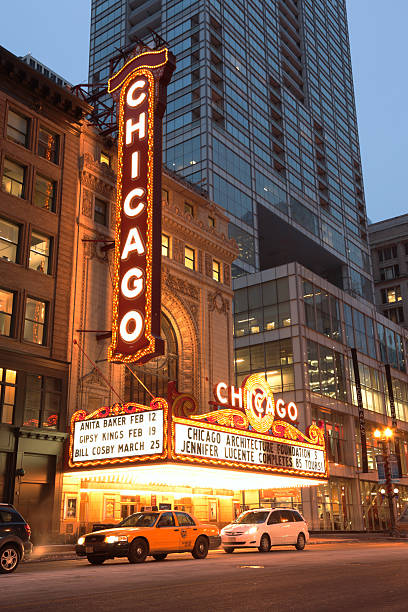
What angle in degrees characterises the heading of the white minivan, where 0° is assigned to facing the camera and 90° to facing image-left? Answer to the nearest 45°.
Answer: approximately 45°

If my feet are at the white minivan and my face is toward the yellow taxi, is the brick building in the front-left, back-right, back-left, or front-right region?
front-right

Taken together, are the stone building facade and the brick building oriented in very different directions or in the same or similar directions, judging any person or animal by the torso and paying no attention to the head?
same or similar directions

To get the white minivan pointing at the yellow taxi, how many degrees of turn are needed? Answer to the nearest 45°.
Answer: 0° — it already faces it

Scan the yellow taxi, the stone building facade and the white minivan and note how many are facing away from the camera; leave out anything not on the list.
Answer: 0

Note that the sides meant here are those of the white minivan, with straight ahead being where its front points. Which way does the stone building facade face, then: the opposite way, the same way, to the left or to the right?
to the left

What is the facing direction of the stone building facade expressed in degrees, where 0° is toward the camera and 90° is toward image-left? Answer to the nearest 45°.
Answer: approximately 315°

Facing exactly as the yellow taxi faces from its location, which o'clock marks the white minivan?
The white minivan is roughly at 6 o'clock from the yellow taxi.

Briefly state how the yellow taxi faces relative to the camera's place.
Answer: facing the viewer and to the left of the viewer

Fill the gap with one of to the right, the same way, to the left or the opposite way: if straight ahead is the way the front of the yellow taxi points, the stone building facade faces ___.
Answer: to the left

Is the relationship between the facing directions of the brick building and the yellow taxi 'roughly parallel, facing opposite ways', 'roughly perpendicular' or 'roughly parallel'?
roughly perpendicular

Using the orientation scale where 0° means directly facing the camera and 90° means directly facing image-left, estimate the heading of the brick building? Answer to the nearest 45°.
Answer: approximately 315°

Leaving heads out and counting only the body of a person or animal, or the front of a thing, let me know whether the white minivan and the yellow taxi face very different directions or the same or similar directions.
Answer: same or similar directions
